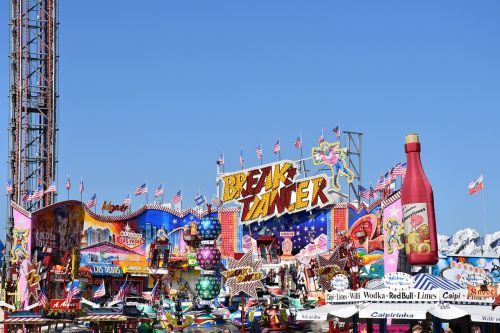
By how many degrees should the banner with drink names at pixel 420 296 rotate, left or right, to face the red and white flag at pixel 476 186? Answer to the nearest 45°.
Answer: approximately 180°

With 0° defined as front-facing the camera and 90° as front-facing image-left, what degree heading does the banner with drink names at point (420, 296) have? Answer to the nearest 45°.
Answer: approximately 0°

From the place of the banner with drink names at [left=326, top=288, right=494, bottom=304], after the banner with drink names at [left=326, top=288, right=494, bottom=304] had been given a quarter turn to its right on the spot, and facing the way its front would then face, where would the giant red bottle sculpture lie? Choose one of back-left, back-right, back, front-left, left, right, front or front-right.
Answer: right
